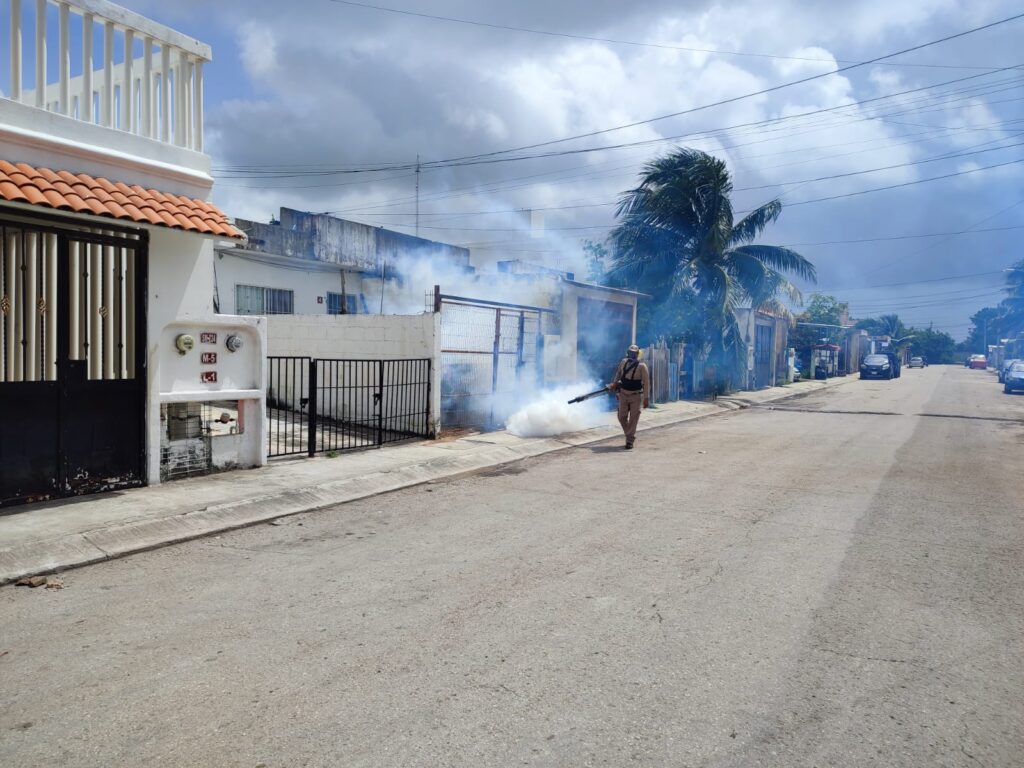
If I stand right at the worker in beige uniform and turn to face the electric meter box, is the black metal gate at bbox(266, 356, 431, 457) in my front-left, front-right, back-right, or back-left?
front-right

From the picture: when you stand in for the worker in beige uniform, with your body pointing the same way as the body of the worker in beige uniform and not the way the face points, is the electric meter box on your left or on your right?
on your right

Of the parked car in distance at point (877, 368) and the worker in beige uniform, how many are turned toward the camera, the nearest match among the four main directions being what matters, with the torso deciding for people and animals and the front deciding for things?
2

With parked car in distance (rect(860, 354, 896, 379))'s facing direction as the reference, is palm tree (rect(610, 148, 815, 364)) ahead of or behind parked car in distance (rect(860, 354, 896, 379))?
ahead

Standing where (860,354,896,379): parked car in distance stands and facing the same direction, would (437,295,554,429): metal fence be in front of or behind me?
in front

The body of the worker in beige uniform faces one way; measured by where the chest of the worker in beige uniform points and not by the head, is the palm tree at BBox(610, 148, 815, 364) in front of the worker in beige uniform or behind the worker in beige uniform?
behind

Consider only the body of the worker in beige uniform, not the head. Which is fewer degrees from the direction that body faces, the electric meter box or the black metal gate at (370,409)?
the electric meter box

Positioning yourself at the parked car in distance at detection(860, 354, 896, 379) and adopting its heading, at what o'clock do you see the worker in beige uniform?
The worker in beige uniform is roughly at 12 o'clock from the parked car in distance.

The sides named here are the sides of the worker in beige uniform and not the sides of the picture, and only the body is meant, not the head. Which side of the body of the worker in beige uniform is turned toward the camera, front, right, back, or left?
front

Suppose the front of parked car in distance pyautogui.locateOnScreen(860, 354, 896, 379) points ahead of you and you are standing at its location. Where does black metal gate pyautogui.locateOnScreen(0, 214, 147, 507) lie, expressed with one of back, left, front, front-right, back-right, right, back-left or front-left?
front

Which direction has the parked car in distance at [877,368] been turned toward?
toward the camera
